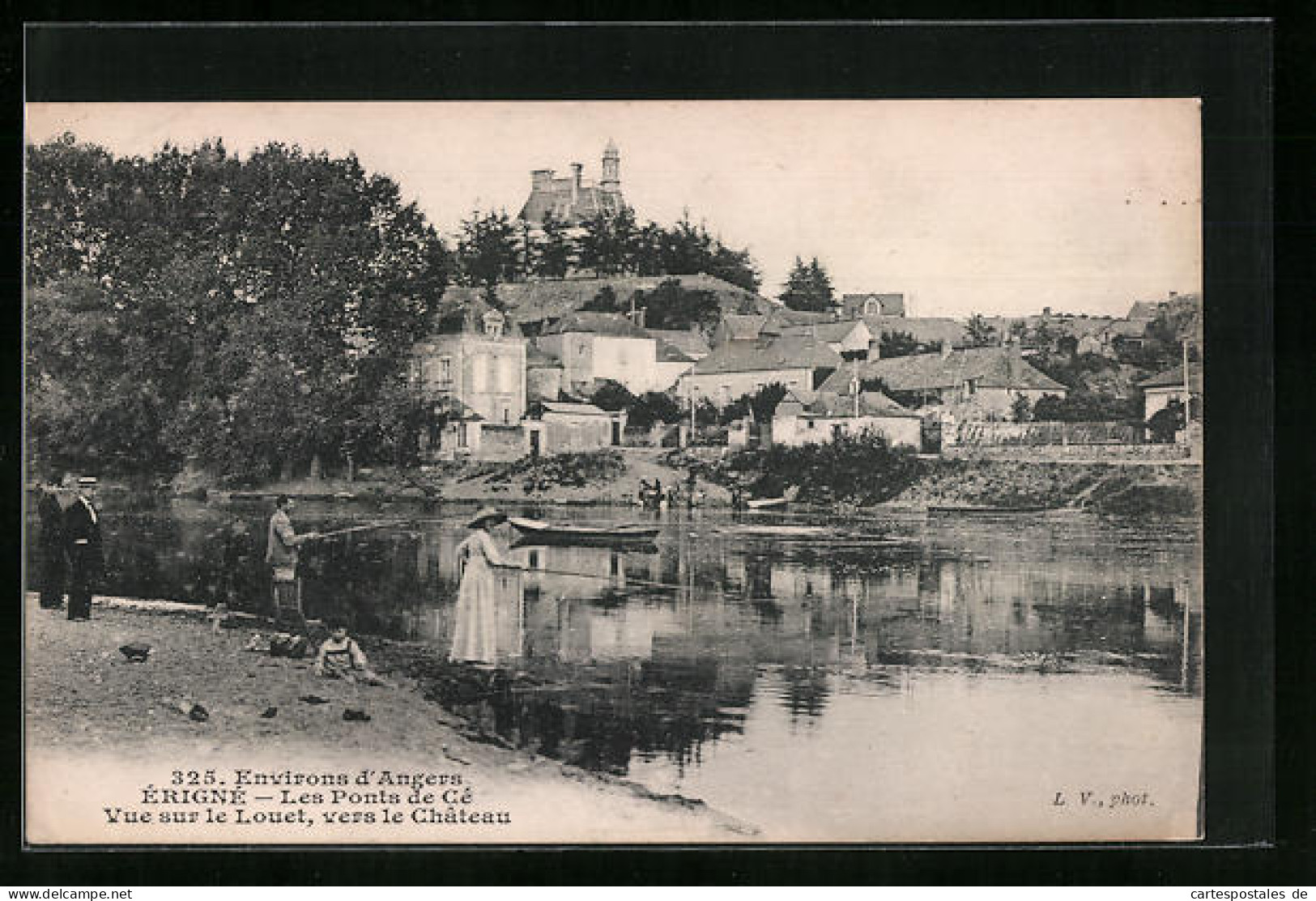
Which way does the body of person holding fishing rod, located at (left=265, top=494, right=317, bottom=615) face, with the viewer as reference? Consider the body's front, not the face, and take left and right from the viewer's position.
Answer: facing to the right of the viewer
